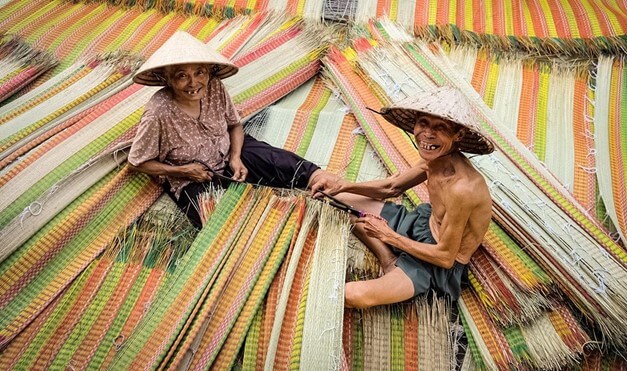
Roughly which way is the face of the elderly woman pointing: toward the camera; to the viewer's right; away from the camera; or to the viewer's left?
toward the camera

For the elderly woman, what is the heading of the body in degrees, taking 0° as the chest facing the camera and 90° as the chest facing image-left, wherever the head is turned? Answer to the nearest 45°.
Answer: approximately 315°

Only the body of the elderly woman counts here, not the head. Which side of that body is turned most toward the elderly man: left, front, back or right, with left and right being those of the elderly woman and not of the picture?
front
